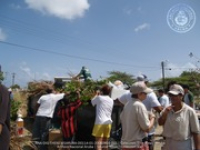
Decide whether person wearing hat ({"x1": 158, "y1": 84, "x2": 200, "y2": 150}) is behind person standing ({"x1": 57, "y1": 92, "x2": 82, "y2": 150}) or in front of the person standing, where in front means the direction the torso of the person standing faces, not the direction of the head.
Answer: behind

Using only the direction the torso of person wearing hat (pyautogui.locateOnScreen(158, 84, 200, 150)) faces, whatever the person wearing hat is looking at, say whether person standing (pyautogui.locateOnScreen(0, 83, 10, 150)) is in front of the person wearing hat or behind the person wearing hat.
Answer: in front

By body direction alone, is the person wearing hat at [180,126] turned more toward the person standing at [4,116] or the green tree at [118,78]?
the person standing

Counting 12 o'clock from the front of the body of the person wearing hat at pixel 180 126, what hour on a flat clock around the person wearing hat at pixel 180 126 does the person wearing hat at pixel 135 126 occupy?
the person wearing hat at pixel 135 126 is roughly at 2 o'clock from the person wearing hat at pixel 180 126.

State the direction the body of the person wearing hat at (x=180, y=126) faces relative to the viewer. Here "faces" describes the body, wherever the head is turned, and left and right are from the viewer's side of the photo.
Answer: facing the viewer and to the left of the viewer

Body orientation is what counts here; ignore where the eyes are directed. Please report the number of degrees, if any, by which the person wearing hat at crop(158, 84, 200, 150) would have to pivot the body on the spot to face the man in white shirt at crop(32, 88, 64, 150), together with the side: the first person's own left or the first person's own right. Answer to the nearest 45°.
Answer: approximately 90° to the first person's own right

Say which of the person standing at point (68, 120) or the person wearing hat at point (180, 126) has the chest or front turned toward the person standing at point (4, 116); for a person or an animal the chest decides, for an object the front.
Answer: the person wearing hat

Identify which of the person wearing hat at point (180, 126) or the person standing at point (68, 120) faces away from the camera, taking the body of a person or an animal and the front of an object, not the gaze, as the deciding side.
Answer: the person standing

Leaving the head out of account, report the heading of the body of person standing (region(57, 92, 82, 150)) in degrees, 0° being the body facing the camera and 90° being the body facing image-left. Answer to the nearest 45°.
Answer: approximately 180°

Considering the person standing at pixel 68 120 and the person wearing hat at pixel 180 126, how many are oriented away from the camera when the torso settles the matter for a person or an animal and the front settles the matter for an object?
1

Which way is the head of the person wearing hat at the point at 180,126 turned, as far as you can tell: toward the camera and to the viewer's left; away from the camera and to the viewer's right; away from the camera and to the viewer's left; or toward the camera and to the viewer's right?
toward the camera and to the viewer's left
